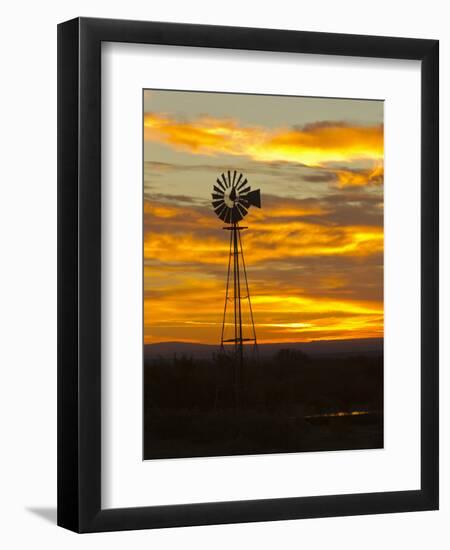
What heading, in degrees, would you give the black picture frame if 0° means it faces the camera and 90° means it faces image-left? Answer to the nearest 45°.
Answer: approximately 315°
